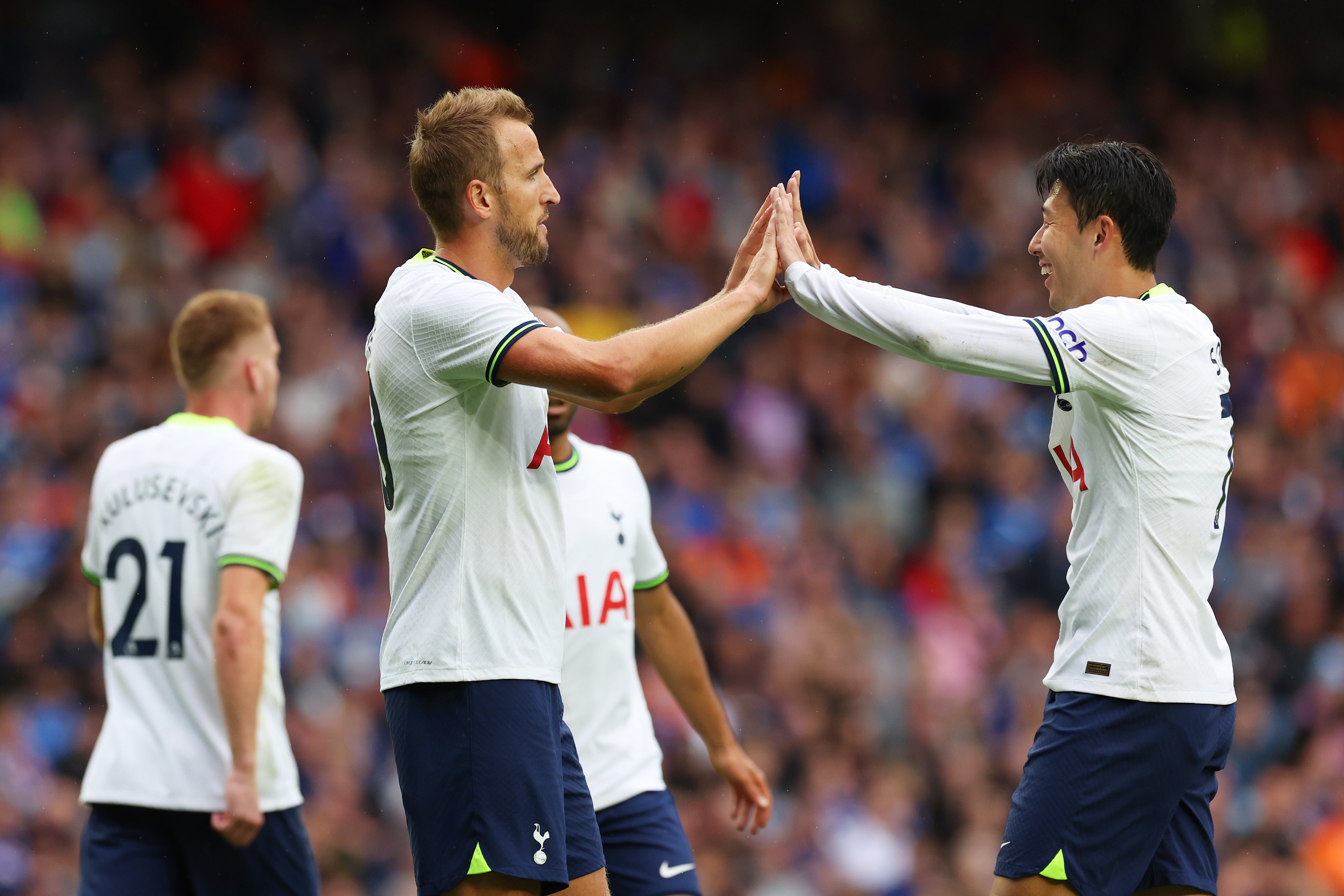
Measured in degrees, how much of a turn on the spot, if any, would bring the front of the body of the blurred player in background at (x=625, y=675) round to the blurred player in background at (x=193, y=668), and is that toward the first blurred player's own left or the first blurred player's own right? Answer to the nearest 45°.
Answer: approximately 90° to the first blurred player's own right

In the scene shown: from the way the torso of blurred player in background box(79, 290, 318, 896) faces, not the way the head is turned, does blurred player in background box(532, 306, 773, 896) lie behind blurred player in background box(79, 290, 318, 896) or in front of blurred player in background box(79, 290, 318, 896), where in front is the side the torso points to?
in front

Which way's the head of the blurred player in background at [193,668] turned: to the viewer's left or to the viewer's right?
to the viewer's right

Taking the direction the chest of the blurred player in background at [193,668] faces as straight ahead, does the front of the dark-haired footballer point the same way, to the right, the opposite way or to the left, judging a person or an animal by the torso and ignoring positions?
to the left

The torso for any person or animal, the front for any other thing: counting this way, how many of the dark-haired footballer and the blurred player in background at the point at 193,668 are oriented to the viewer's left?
1

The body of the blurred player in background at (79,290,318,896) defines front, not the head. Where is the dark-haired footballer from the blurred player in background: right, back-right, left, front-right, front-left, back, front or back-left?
right

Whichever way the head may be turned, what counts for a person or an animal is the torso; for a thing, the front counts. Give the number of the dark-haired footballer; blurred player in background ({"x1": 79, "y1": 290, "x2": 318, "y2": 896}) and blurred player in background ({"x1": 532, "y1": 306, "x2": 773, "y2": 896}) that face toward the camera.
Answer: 1

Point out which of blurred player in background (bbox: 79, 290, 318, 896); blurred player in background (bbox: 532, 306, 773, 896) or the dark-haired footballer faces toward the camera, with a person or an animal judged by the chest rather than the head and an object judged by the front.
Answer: blurred player in background (bbox: 532, 306, 773, 896)

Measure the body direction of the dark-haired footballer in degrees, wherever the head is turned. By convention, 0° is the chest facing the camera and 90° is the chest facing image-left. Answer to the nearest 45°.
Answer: approximately 90°

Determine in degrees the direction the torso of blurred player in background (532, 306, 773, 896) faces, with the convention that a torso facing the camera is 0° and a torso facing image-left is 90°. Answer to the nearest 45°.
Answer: approximately 0°

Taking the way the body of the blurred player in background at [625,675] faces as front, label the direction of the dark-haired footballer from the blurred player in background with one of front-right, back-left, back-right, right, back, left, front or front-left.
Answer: front-left

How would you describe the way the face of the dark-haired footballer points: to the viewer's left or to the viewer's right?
to the viewer's left

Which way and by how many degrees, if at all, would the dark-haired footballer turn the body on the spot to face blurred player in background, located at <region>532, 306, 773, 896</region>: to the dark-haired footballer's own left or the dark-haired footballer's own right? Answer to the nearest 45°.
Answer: approximately 45° to the dark-haired footballer's own right

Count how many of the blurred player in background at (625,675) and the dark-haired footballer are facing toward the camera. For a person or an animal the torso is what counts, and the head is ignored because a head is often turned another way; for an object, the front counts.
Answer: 1

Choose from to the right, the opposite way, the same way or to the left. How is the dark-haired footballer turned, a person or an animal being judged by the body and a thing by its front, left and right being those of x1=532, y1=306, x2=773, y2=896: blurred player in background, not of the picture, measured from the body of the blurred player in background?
to the right

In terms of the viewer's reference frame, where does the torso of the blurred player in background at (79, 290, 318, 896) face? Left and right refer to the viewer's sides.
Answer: facing away from the viewer and to the right of the viewer
